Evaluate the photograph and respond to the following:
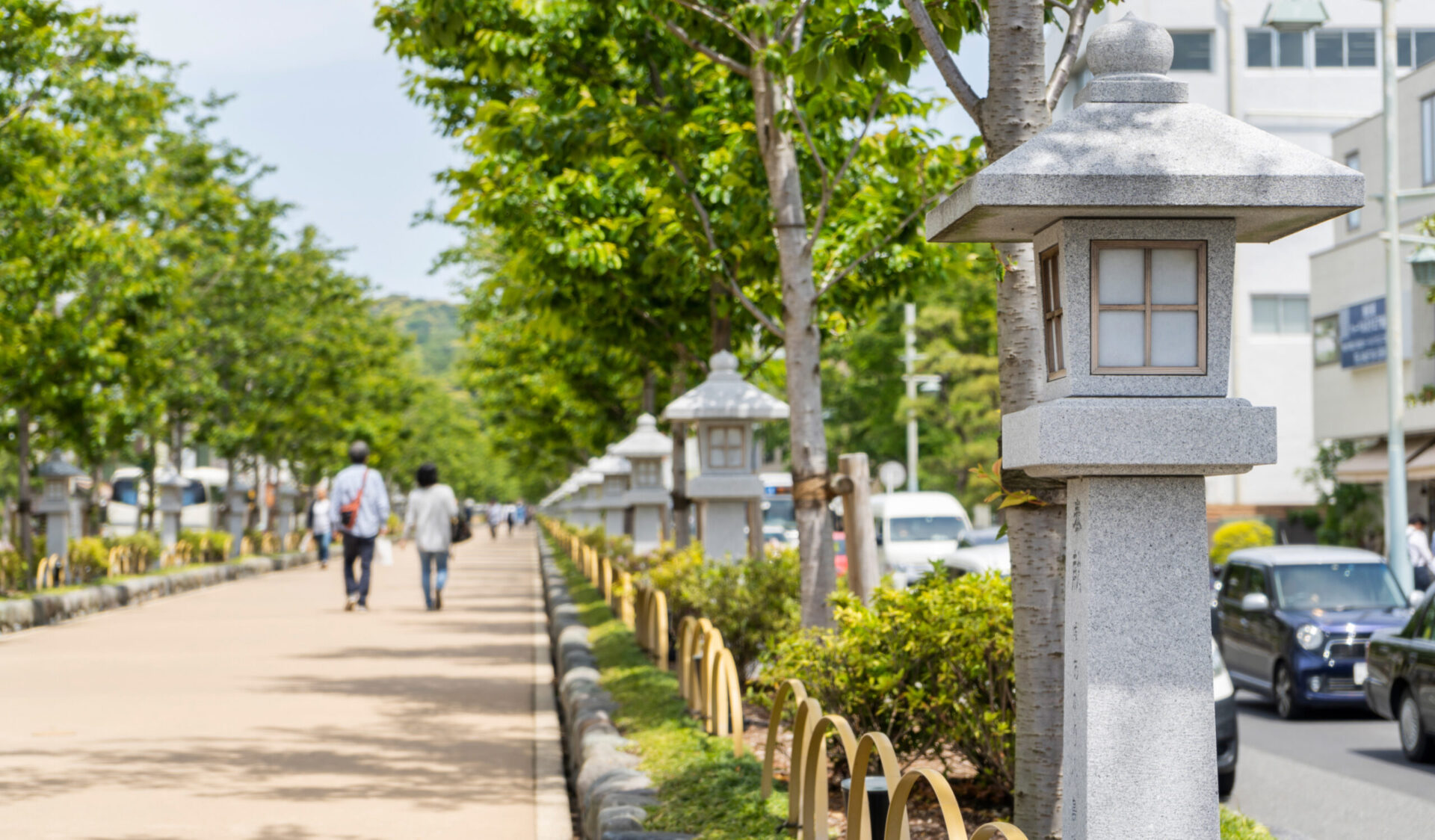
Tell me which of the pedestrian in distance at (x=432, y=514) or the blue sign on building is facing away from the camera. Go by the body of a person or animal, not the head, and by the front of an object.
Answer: the pedestrian in distance

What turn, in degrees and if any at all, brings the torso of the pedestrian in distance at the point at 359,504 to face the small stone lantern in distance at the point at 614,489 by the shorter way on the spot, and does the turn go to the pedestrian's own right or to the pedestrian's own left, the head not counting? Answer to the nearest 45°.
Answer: approximately 45° to the pedestrian's own right

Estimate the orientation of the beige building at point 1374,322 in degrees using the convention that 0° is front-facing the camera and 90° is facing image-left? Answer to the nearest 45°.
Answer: approximately 45°

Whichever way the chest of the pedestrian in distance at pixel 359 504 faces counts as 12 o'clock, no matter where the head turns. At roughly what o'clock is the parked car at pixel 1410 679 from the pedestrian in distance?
The parked car is roughly at 5 o'clock from the pedestrian in distance.

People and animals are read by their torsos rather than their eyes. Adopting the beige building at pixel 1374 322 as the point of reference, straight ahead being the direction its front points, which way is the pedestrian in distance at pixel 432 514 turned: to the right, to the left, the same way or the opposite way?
to the right

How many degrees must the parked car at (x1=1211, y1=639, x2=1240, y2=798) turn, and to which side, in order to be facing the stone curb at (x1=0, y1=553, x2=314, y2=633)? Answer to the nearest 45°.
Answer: approximately 180°

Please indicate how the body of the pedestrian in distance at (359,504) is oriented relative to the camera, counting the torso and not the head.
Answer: away from the camera

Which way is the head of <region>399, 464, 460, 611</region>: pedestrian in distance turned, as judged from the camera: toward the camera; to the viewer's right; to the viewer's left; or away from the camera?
away from the camera

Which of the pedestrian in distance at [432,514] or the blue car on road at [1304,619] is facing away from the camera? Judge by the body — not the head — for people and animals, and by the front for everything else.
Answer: the pedestrian in distance

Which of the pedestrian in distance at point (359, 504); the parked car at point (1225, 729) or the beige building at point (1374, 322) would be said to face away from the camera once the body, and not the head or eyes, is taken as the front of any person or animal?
the pedestrian in distance

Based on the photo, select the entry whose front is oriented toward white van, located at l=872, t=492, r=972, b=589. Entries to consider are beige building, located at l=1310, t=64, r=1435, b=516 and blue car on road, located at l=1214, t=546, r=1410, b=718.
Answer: the beige building

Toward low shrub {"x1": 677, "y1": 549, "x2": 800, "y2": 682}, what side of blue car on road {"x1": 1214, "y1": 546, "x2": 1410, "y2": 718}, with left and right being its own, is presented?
right

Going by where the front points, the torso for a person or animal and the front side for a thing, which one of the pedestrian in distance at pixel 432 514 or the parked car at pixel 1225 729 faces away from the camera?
the pedestrian in distance
